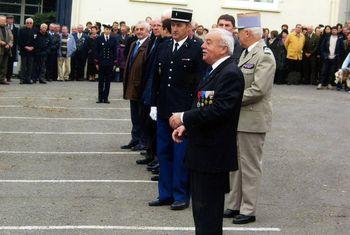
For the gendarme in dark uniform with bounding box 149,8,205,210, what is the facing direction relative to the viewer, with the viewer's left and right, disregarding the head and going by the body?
facing the viewer and to the left of the viewer

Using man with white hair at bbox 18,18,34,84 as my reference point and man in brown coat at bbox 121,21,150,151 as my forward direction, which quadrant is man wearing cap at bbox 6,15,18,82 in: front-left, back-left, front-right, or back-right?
back-right

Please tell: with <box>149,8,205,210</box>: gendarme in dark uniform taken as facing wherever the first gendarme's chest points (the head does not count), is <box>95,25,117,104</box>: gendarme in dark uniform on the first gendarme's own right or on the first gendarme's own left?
on the first gendarme's own right

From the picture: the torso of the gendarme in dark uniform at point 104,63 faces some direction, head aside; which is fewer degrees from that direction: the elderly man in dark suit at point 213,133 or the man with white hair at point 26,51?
the elderly man in dark suit

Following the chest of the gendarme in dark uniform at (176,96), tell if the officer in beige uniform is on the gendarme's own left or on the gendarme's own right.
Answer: on the gendarme's own left

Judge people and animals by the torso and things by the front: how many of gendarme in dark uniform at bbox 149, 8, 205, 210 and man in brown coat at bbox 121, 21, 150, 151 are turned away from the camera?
0

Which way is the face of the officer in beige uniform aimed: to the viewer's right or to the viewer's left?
to the viewer's left

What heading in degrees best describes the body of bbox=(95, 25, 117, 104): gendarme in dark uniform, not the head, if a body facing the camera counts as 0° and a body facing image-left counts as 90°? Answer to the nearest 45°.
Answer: approximately 0°

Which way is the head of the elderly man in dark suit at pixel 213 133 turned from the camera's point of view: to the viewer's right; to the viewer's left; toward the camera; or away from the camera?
to the viewer's left

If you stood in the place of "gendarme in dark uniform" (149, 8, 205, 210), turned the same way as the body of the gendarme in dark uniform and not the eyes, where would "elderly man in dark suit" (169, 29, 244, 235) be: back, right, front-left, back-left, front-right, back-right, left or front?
front-left
